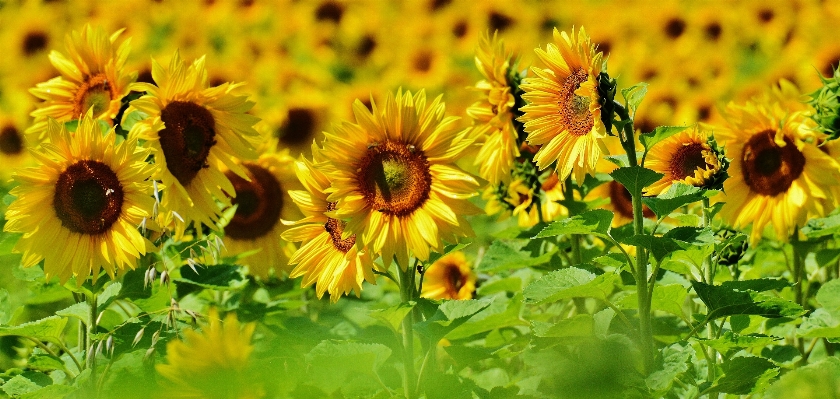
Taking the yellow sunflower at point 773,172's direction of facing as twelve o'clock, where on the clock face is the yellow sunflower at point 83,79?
the yellow sunflower at point 83,79 is roughly at 2 o'clock from the yellow sunflower at point 773,172.

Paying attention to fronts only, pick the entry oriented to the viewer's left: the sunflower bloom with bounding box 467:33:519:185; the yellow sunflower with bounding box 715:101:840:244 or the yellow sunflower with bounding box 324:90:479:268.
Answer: the sunflower bloom

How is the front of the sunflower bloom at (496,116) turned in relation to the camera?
facing to the left of the viewer

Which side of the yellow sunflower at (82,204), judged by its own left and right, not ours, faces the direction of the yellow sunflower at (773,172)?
left

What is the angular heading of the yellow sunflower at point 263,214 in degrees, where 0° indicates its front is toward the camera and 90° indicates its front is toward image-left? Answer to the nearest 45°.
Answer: approximately 0°

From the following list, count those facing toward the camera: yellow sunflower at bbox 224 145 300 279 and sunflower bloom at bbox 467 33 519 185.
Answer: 1
